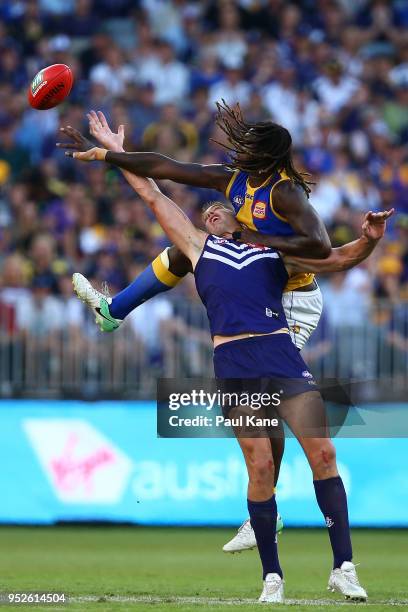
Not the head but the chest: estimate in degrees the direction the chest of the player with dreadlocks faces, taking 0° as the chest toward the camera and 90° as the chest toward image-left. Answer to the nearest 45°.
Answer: approximately 45°

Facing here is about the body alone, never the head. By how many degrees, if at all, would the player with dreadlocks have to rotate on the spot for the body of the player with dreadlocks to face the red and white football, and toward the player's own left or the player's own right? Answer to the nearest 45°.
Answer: approximately 45° to the player's own right
